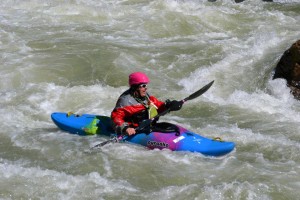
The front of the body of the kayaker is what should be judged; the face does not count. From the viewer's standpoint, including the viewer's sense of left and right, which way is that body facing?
facing the viewer and to the right of the viewer

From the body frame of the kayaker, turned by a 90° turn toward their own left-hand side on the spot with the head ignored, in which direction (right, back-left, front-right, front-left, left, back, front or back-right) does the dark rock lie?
front

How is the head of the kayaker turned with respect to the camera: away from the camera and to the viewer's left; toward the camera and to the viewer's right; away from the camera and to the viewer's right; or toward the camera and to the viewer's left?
toward the camera and to the viewer's right
